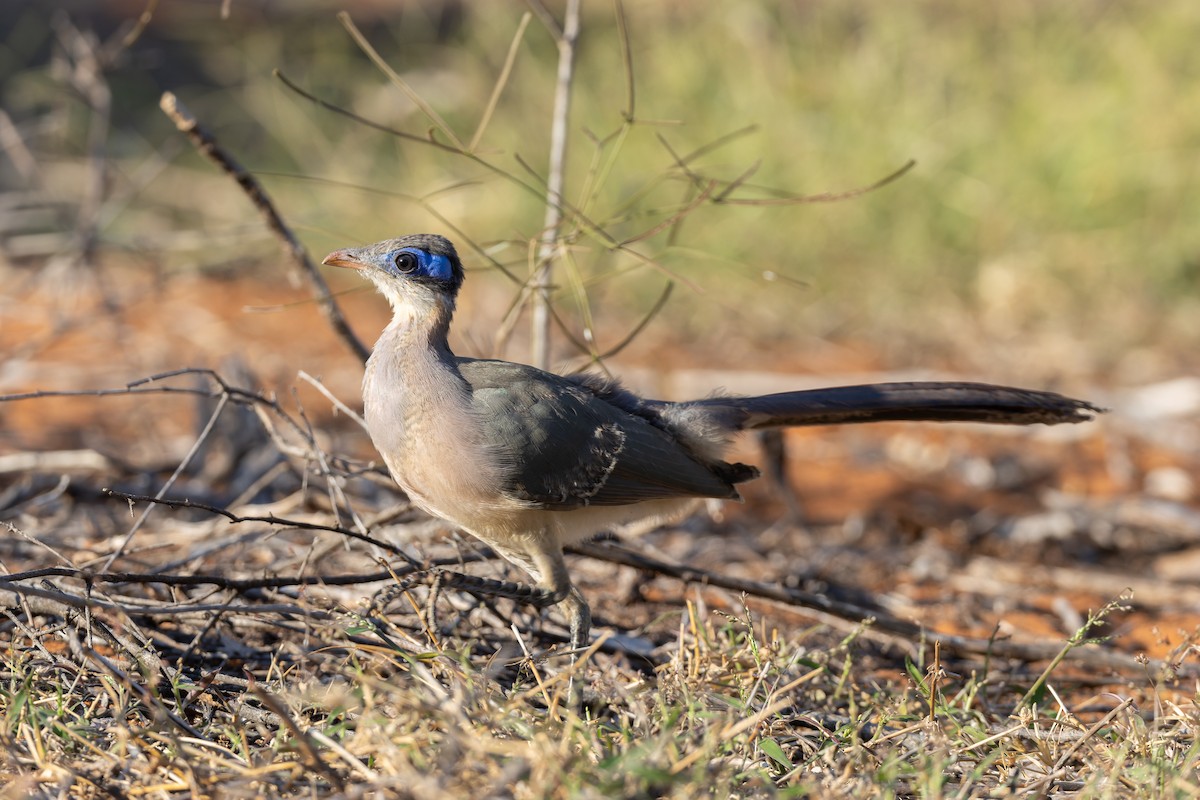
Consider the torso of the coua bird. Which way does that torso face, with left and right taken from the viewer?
facing to the left of the viewer
